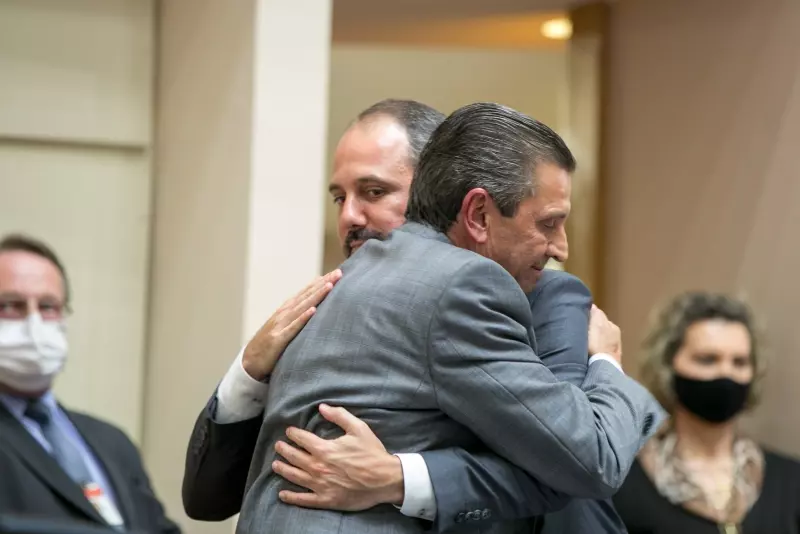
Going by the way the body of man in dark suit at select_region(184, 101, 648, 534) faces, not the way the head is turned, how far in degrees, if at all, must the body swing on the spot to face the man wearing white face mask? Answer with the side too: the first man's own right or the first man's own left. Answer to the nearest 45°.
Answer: approximately 90° to the first man's own right

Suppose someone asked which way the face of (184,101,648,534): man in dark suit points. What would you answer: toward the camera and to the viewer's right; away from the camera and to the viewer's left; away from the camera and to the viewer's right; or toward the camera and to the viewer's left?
toward the camera and to the viewer's left

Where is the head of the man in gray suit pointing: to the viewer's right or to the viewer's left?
to the viewer's right

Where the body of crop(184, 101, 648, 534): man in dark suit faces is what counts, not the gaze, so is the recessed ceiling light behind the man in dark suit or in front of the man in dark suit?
behind

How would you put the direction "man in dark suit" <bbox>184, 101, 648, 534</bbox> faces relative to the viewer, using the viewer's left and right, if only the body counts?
facing the viewer and to the left of the viewer

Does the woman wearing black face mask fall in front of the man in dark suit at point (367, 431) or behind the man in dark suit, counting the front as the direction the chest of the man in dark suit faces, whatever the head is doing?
behind
